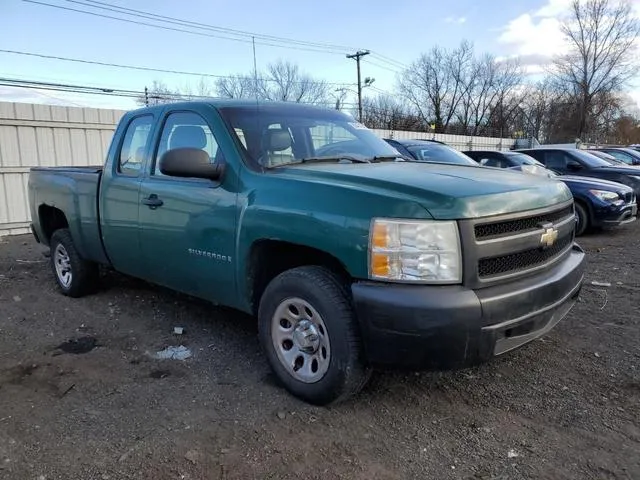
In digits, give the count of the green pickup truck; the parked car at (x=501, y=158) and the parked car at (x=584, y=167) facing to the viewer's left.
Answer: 0

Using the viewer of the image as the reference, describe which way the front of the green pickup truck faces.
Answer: facing the viewer and to the right of the viewer

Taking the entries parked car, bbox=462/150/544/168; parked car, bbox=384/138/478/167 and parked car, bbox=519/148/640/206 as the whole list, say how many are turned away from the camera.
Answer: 0

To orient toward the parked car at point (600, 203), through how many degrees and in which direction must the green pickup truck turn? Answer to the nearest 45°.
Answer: approximately 90° to its left
